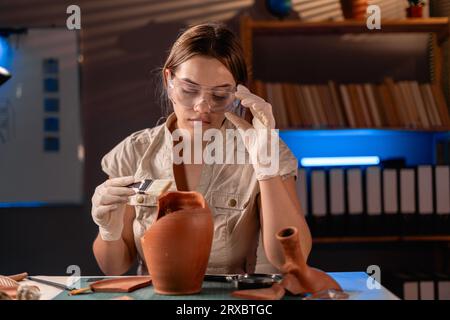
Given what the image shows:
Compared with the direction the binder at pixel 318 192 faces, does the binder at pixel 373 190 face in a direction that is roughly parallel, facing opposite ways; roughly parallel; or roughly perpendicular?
roughly parallel

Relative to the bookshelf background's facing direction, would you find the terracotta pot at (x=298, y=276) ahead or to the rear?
ahead

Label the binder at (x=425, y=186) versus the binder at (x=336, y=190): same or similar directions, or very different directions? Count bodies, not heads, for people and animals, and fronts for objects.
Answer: same or similar directions

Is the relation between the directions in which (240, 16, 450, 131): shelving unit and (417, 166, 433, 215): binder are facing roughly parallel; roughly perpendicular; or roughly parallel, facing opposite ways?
roughly parallel

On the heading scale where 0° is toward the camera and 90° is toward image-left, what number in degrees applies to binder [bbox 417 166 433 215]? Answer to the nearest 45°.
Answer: approximately 0°

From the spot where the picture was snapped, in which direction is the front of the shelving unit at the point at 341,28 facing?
facing the viewer

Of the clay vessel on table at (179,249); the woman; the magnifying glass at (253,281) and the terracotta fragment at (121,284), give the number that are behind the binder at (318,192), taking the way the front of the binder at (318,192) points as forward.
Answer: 0

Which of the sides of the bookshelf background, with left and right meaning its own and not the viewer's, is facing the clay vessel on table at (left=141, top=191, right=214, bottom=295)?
front

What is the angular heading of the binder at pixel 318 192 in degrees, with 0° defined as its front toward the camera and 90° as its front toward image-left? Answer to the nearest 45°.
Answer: approximately 0°

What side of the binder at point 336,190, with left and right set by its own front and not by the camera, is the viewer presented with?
front

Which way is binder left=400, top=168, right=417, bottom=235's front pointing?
toward the camera

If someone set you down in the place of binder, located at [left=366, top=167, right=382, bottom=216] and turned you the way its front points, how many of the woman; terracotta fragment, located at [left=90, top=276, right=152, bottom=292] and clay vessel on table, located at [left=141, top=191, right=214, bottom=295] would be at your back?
0

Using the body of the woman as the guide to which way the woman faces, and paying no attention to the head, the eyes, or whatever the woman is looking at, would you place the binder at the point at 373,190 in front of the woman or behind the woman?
behind

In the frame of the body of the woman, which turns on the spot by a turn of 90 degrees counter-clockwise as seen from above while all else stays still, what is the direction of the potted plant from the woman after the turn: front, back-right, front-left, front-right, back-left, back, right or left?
front-left

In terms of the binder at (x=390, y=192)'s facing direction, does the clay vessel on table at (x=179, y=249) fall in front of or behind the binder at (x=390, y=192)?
in front
